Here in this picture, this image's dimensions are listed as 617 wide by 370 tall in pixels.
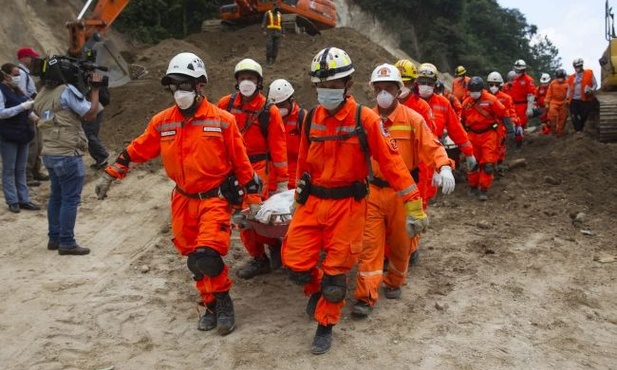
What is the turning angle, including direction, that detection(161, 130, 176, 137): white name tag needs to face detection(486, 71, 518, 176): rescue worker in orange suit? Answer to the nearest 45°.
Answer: approximately 135° to its left

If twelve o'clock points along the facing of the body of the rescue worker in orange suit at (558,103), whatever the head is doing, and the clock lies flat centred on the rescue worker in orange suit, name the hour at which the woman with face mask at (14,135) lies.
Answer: The woman with face mask is roughly at 1 o'clock from the rescue worker in orange suit.

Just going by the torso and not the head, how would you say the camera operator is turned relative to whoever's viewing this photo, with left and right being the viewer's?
facing away from the viewer and to the right of the viewer

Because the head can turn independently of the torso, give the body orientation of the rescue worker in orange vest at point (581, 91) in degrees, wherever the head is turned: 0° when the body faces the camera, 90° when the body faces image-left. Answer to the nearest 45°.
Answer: approximately 0°

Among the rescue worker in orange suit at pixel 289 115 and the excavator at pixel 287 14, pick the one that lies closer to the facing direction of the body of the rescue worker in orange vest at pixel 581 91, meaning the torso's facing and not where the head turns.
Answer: the rescue worker in orange suit

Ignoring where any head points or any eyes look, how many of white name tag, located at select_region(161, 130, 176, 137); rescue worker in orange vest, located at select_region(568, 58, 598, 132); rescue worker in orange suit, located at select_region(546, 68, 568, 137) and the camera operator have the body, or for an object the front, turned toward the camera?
3
